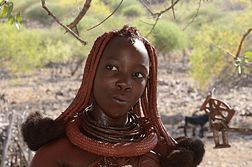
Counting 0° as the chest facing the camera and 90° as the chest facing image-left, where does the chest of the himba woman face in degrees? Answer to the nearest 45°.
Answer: approximately 0°

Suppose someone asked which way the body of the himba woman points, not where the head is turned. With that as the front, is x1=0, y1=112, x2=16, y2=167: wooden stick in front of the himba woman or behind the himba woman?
behind

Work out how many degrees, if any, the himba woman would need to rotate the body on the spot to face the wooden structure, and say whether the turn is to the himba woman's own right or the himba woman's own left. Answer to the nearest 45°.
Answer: approximately 135° to the himba woman's own left
